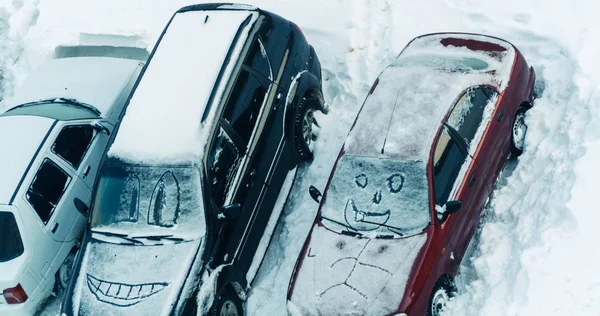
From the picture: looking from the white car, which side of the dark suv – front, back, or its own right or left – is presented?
right

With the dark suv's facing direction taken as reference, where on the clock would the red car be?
The red car is roughly at 8 o'clock from the dark suv.

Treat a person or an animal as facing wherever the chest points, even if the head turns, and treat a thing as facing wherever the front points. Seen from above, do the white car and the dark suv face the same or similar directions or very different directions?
very different directions

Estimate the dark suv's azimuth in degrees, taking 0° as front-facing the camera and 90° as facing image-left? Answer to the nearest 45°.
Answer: approximately 45°

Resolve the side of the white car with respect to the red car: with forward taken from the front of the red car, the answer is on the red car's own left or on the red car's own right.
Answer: on the red car's own right
